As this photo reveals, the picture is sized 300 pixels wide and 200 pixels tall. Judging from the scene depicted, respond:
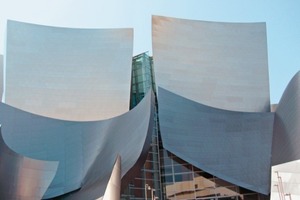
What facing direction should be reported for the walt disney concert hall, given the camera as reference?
facing the viewer
